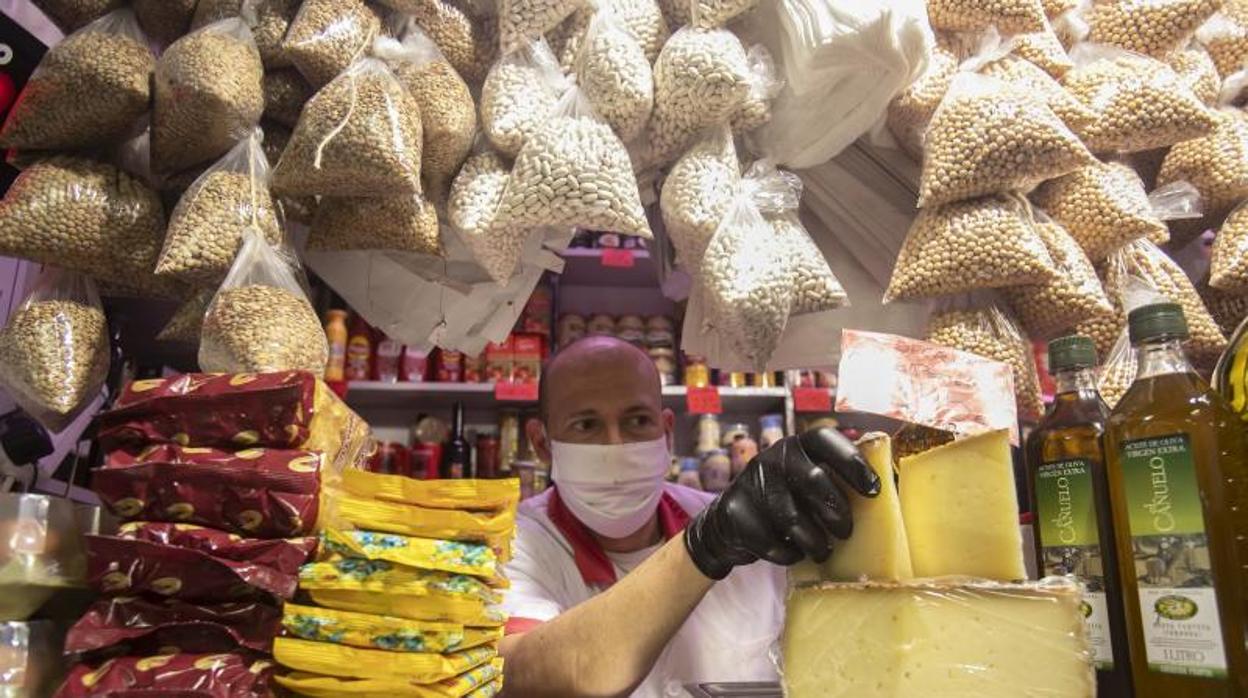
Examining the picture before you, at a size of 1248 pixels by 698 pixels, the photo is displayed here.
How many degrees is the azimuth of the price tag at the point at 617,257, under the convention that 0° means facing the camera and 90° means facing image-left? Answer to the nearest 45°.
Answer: approximately 0°

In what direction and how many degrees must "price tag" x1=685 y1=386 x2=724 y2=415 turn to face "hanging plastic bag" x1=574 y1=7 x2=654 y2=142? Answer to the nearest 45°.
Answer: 0° — it already faces it

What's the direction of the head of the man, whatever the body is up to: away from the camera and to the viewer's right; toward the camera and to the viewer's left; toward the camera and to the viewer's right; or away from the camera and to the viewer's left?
toward the camera and to the viewer's right

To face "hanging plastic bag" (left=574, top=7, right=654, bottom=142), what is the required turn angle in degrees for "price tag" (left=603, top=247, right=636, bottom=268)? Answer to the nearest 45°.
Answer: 0° — it already faces it
